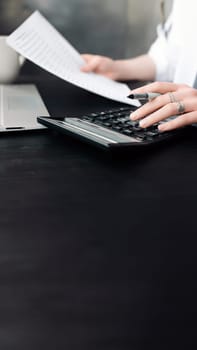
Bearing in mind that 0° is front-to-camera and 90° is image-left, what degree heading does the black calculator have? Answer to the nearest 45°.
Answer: approximately 225°

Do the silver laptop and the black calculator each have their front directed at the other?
no

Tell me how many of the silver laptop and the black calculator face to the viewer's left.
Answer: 0
